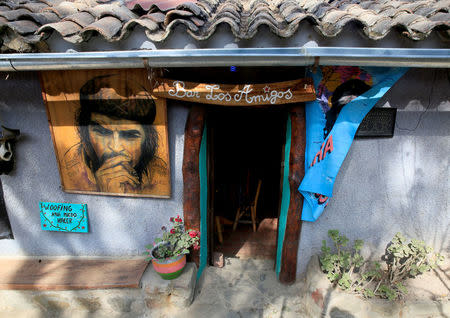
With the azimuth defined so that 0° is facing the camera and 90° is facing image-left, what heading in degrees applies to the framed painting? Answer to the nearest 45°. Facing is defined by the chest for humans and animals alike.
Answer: approximately 0°

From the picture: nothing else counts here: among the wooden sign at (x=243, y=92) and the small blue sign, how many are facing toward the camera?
2

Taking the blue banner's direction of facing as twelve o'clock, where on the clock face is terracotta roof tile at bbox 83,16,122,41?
The terracotta roof tile is roughly at 2 o'clock from the blue banner.

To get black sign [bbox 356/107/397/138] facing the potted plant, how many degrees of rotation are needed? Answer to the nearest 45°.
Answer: approximately 45° to its right

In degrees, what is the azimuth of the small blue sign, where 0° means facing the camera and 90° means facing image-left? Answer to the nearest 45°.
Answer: approximately 0°

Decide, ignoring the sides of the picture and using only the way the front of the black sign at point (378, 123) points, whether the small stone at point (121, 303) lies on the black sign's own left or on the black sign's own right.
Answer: on the black sign's own right

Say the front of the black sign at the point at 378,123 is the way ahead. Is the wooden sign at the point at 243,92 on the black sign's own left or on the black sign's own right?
on the black sign's own right
